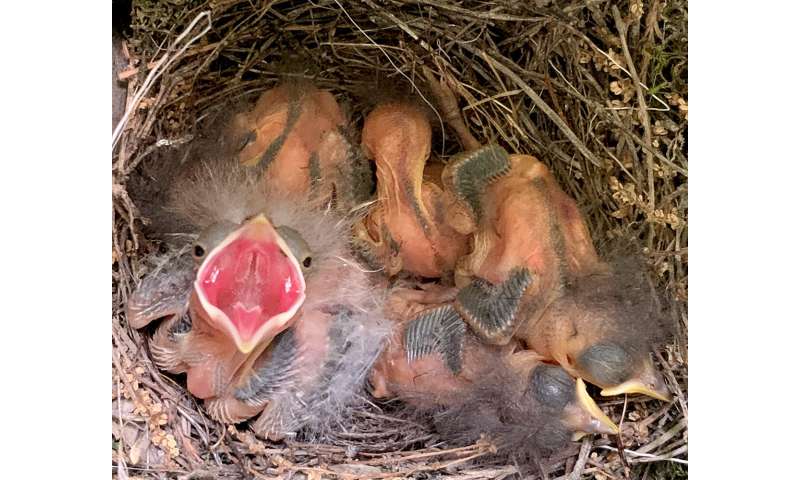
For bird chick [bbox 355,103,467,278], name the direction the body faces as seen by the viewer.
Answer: away from the camera

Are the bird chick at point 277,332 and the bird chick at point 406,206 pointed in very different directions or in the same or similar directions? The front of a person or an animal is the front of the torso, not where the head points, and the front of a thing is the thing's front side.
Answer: very different directions

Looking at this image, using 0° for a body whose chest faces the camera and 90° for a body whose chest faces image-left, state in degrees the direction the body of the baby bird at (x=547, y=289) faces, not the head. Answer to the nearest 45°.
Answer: approximately 315°

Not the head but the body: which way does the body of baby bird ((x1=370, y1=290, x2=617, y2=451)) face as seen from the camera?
to the viewer's right
